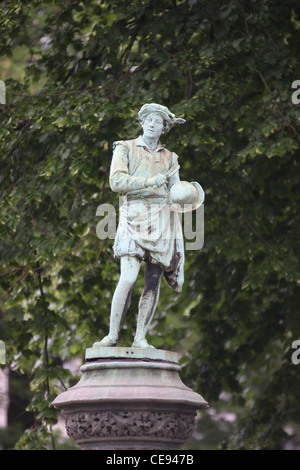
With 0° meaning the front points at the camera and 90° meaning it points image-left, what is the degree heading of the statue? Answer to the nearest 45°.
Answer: approximately 0°
